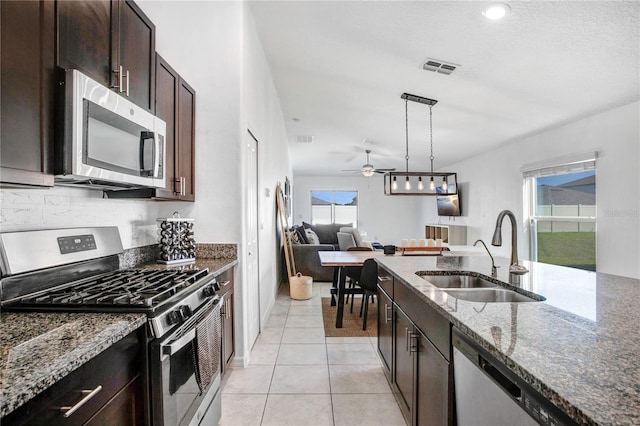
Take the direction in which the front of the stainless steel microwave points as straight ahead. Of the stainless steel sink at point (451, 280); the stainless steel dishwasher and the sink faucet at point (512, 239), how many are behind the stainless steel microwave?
0

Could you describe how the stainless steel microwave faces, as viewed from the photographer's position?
facing the viewer and to the right of the viewer

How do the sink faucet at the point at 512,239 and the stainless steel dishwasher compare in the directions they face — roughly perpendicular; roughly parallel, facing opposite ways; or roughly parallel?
roughly parallel

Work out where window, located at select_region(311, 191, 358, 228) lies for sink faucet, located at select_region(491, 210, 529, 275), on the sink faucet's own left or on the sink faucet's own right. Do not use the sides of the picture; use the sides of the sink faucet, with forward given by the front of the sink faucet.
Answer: on the sink faucet's own right

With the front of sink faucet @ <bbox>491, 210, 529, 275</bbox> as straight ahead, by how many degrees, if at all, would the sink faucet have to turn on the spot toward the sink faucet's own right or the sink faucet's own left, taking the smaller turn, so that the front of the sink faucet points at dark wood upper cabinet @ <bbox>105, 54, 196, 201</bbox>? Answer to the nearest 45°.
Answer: approximately 45° to the sink faucet's own right

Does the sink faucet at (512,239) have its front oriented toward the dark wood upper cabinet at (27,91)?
yes

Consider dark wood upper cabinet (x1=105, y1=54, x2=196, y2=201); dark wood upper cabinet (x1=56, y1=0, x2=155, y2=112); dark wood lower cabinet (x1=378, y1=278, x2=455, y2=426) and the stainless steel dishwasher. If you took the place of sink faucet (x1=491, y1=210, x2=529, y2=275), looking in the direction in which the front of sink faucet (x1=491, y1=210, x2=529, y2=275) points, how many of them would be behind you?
0

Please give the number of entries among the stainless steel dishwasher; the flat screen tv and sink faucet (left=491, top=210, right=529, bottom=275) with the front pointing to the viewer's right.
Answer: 0

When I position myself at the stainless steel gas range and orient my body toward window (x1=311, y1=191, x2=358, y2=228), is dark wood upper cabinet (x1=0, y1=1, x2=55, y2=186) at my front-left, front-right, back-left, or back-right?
back-left

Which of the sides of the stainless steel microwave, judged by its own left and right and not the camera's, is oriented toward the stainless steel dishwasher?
front

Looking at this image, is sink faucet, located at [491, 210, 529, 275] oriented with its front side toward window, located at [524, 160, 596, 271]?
no

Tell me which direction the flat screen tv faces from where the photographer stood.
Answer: facing the viewer and to the left of the viewer

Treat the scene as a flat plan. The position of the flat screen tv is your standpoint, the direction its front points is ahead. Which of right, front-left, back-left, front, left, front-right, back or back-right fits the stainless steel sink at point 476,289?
front-left

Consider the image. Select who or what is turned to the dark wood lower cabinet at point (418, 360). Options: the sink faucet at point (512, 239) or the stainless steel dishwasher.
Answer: the sink faucet

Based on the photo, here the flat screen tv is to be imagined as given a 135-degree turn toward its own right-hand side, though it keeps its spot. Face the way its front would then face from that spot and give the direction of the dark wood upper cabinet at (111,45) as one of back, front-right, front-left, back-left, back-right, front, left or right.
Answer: back
